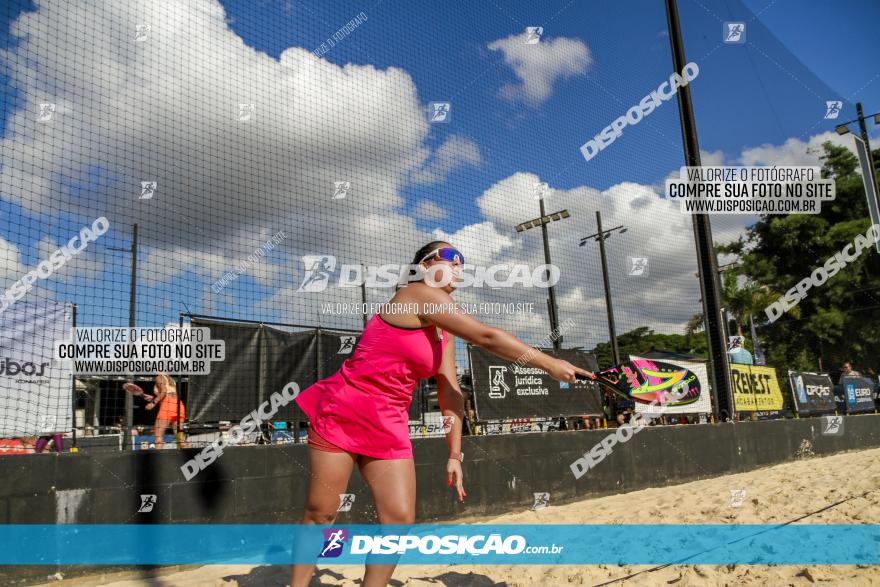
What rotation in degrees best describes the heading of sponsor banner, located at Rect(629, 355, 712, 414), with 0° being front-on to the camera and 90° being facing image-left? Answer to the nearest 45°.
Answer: approximately 0°

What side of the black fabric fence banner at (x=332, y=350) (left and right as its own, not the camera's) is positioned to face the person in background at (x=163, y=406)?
right

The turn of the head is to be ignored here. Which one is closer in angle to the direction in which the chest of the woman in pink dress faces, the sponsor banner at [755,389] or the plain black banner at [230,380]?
the sponsor banner

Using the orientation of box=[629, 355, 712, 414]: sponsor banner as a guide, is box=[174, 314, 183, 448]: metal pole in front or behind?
in front

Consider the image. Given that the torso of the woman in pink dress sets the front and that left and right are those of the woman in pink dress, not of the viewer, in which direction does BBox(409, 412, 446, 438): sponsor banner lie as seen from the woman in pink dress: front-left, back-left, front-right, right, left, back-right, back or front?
left

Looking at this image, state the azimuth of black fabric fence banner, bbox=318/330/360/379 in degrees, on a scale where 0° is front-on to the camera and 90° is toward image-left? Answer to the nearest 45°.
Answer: approximately 0°

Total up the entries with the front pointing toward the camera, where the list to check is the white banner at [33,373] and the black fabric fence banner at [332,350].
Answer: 2

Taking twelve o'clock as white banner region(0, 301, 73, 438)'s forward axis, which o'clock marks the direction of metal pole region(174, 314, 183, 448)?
The metal pole is roughly at 9 o'clock from the white banner.

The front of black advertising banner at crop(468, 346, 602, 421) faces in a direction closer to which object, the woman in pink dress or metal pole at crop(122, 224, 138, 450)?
the woman in pink dress

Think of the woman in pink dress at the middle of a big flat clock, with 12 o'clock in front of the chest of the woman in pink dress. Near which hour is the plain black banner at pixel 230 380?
The plain black banner is roughly at 8 o'clock from the woman in pink dress.
